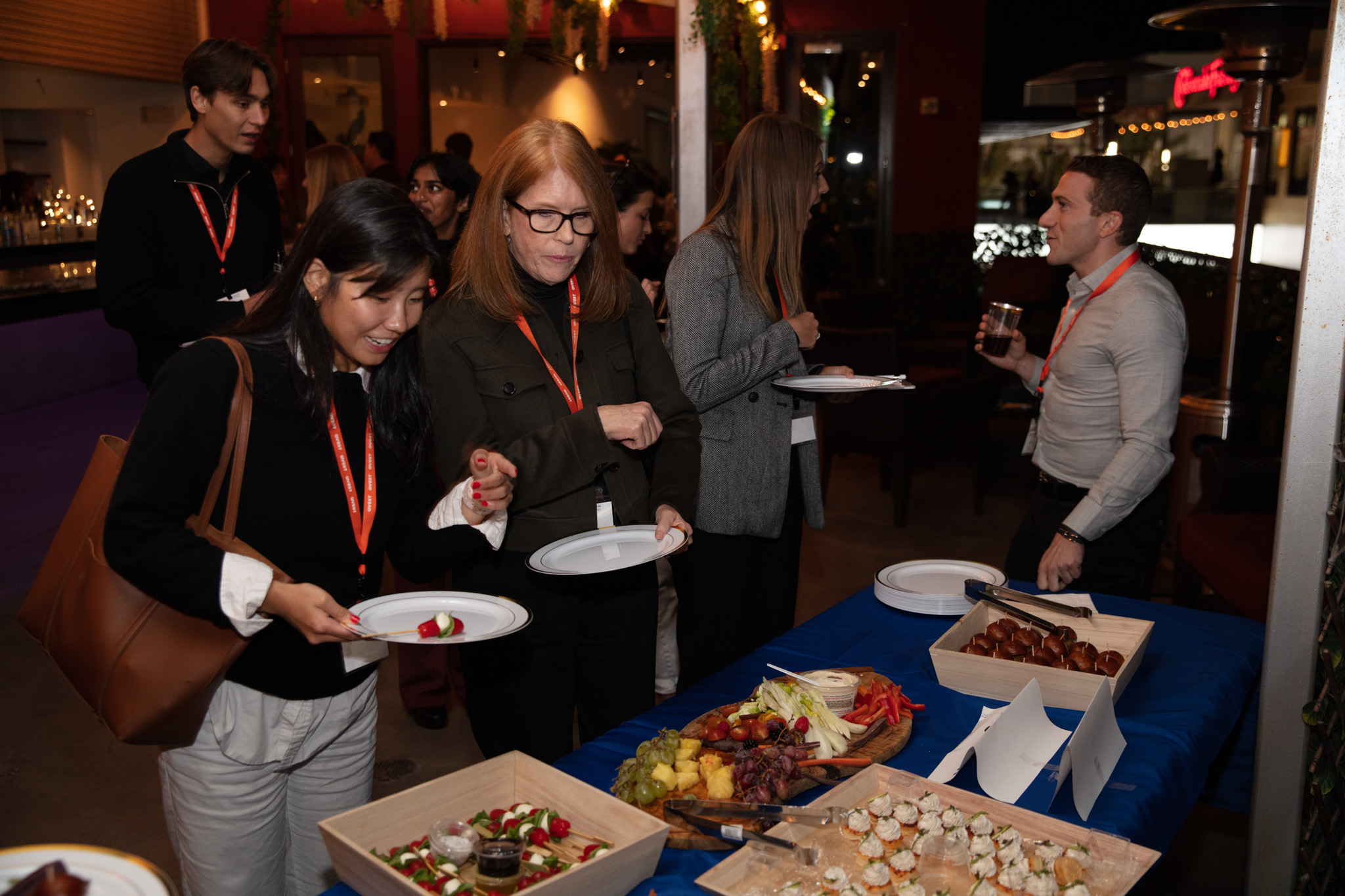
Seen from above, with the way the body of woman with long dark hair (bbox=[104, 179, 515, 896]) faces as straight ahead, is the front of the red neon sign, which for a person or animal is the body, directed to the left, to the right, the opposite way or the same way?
to the right

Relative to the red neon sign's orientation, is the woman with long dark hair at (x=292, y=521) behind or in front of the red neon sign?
in front

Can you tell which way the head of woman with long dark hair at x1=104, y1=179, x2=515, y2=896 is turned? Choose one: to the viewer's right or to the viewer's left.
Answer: to the viewer's right

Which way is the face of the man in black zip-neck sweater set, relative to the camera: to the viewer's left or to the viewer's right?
to the viewer's right

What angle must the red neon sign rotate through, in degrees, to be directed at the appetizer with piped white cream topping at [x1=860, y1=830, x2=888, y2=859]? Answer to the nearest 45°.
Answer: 0° — it already faces it

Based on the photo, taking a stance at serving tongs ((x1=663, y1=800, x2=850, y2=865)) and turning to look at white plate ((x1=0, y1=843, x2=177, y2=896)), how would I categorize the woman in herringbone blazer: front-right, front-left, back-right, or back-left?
back-right

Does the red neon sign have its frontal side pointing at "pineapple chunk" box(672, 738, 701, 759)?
yes

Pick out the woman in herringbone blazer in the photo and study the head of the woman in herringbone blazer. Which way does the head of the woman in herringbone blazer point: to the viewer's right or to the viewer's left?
to the viewer's right

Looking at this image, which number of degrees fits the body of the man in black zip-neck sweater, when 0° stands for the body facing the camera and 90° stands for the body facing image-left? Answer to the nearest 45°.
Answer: approximately 315°

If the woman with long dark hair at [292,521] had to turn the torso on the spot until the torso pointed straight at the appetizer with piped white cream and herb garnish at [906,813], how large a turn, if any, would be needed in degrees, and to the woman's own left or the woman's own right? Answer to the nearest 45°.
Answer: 0° — they already face it

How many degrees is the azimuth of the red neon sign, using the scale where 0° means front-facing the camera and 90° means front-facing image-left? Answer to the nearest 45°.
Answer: approximately 0°

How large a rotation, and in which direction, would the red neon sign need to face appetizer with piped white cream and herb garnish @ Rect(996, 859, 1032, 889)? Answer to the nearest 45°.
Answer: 0° — it already faces it
